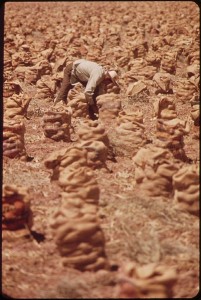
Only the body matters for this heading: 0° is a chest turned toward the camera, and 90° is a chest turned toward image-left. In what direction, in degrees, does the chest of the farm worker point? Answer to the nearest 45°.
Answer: approximately 270°

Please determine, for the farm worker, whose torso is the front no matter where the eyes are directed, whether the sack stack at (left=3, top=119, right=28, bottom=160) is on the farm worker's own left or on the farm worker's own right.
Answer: on the farm worker's own right

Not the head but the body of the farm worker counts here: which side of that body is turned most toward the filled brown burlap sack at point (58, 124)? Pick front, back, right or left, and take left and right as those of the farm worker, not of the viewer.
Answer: right

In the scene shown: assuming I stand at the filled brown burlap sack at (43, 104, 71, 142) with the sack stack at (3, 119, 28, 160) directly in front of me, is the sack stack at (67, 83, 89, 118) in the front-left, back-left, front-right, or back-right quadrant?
back-right
